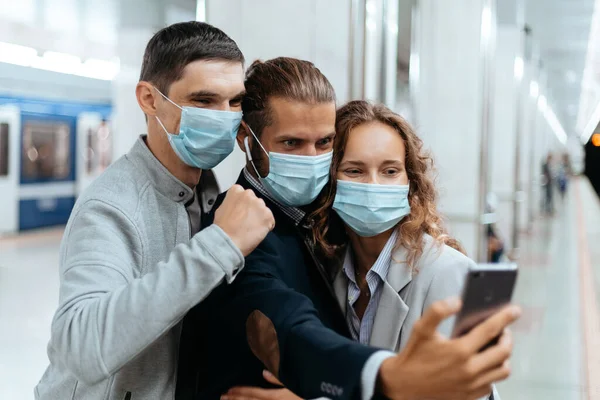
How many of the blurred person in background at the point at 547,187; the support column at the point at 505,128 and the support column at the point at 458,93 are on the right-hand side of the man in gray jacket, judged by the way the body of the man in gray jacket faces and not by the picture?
0

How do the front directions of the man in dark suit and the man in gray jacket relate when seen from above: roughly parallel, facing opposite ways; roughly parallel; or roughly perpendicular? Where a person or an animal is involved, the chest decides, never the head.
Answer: roughly parallel

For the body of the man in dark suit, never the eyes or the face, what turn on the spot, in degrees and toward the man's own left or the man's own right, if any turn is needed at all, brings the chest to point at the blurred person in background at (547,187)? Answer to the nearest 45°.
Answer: approximately 135° to the man's own left

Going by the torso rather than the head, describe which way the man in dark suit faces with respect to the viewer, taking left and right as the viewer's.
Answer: facing the viewer and to the right of the viewer

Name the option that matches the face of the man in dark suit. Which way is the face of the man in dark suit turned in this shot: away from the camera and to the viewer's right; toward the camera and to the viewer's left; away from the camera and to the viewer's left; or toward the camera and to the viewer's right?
toward the camera and to the viewer's right

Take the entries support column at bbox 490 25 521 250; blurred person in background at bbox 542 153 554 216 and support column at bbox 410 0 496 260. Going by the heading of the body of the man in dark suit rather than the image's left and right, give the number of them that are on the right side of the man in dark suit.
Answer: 0

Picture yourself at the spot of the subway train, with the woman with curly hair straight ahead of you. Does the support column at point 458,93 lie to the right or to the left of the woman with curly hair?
left

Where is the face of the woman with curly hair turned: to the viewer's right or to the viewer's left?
to the viewer's right

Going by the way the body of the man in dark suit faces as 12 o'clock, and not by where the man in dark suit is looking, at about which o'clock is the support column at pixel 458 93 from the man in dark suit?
The support column is roughly at 8 o'clock from the man in dark suit.

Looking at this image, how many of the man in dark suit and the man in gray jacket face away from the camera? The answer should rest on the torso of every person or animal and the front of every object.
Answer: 0

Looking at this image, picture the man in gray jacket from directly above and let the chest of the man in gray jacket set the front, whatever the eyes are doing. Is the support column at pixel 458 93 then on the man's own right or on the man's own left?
on the man's own left

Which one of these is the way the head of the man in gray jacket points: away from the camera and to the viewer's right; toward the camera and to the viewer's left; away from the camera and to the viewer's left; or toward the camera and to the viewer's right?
toward the camera and to the viewer's right

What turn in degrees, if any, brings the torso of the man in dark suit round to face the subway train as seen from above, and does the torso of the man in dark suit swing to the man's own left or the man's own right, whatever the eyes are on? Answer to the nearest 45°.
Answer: approximately 180°

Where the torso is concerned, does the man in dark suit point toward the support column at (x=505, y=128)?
no

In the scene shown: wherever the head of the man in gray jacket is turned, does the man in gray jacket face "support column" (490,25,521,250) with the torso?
no

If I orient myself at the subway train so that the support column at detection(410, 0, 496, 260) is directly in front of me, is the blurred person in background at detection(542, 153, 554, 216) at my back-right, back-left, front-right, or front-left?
front-left
